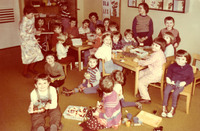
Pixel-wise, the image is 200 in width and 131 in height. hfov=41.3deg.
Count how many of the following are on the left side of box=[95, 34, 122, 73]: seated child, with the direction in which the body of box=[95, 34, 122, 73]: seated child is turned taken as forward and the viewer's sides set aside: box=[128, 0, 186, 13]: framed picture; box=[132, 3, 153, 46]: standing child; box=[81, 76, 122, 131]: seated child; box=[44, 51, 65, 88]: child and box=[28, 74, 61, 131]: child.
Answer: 2

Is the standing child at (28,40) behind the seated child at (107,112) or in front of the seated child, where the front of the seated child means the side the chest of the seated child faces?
in front

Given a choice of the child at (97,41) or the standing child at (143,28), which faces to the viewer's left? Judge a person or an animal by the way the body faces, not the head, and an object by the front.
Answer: the child

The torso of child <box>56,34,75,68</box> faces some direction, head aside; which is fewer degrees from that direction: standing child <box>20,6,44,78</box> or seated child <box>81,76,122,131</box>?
the seated child

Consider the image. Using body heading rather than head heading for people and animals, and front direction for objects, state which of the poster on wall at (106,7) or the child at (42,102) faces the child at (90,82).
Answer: the poster on wall

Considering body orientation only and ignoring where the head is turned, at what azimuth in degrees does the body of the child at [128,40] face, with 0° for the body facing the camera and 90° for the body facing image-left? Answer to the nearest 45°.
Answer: approximately 0°

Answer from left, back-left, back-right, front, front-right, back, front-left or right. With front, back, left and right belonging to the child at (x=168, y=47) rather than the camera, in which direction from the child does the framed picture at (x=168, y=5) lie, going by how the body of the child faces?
back-right

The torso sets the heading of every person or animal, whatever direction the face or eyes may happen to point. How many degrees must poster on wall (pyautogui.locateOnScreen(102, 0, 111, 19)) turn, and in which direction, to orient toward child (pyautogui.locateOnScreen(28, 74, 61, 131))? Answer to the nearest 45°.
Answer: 0° — it already faces them

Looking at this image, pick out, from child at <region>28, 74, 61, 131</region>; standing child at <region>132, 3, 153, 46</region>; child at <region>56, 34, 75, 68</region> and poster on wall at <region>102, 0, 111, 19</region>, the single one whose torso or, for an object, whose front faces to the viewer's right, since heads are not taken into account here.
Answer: child at <region>56, 34, 75, 68</region>

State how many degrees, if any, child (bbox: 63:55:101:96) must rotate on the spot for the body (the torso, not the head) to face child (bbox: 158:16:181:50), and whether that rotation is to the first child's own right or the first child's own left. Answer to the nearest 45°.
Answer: approximately 135° to the first child's own left
